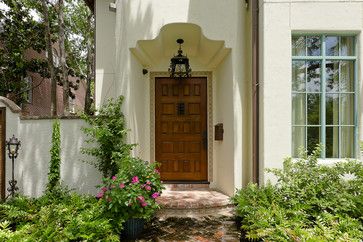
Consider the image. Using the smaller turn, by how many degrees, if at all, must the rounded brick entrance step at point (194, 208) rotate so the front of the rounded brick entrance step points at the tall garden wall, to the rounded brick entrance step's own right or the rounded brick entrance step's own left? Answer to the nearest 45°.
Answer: approximately 90° to the rounded brick entrance step's own right

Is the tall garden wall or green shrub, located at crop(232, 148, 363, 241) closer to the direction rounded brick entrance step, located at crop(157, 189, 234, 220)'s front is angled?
the green shrub

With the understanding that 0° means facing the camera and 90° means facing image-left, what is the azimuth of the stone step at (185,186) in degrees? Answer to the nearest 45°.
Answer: approximately 0°

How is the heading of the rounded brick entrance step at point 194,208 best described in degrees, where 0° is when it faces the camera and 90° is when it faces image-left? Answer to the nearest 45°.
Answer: approximately 0°
